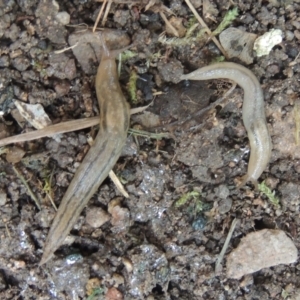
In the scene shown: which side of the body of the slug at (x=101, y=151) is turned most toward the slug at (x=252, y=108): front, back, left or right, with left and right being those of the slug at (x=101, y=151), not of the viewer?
right

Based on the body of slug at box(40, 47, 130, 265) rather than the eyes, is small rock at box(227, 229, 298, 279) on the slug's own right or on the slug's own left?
on the slug's own right

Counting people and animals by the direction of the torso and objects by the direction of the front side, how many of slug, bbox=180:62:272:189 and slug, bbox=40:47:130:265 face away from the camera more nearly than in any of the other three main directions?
1

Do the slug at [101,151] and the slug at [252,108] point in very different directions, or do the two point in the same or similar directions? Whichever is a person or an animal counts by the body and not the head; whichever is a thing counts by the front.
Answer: very different directions

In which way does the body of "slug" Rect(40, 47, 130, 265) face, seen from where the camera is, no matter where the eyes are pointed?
away from the camera
